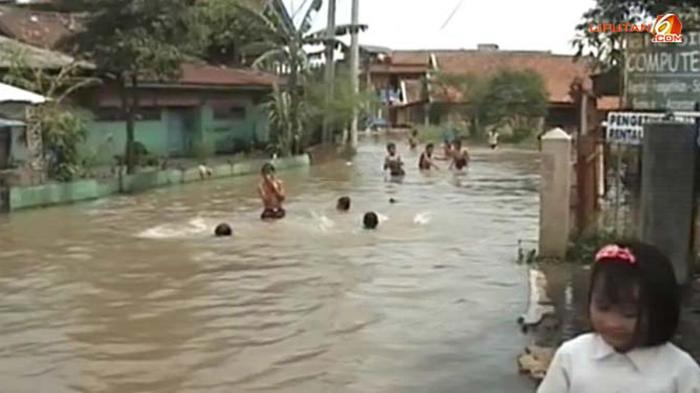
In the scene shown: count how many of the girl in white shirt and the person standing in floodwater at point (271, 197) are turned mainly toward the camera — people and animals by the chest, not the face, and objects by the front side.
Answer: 2

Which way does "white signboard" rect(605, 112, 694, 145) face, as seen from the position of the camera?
facing the viewer

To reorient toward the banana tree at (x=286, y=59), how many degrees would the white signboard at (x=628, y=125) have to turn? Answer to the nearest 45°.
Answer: approximately 135° to its right

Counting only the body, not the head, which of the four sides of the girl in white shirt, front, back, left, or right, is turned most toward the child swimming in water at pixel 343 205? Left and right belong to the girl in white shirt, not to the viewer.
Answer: back

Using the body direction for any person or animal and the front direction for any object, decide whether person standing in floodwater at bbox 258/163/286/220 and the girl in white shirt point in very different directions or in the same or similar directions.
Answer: same or similar directions

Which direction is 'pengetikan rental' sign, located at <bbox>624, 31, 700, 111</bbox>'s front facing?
toward the camera

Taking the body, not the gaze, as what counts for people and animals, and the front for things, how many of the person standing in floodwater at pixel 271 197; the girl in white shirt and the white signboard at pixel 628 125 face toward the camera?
3

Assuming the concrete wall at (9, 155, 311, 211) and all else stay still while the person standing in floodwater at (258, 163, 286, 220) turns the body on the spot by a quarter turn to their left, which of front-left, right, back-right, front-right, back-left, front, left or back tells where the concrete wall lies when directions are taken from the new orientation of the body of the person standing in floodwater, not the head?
back-left

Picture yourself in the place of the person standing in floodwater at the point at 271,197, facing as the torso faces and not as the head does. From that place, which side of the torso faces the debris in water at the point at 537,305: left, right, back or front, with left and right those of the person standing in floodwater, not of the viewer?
front

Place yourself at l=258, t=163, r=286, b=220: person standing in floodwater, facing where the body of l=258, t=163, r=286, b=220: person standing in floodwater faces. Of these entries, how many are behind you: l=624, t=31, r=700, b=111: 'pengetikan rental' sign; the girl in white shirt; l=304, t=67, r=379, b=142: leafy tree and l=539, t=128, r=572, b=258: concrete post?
1

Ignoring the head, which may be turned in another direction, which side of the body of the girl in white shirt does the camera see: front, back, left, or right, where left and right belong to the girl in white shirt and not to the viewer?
front

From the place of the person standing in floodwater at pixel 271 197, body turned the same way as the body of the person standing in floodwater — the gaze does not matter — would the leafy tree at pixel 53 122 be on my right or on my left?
on my right

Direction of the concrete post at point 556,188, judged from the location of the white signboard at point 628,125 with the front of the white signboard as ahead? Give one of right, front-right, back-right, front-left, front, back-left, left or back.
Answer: front-right

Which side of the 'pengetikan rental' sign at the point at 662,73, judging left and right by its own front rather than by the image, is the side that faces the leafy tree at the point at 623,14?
back
